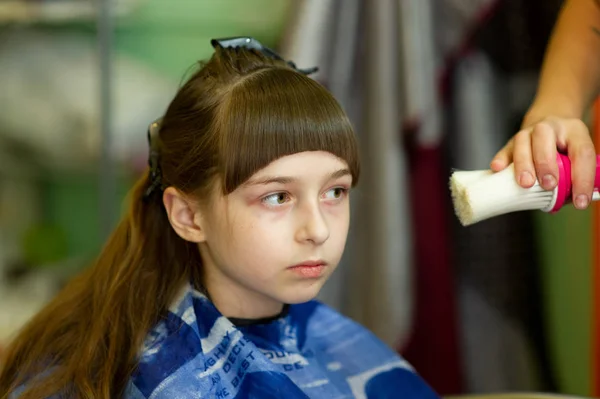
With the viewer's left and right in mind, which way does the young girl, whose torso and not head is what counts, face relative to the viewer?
facing the viewer and to the right of the viewer

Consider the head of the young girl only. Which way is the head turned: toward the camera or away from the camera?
toward the camera
